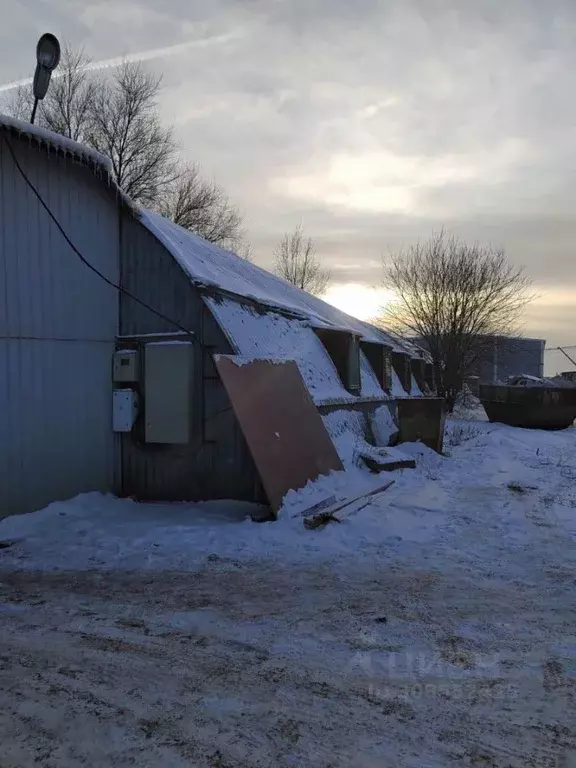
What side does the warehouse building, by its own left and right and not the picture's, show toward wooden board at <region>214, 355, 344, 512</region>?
left

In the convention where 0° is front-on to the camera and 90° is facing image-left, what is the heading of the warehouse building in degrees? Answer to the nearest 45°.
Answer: approximately 0°

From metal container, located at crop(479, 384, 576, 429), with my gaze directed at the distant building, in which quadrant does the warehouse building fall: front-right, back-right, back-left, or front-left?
back-left

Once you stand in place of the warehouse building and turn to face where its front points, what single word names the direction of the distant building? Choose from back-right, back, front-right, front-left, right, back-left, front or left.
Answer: back-left
